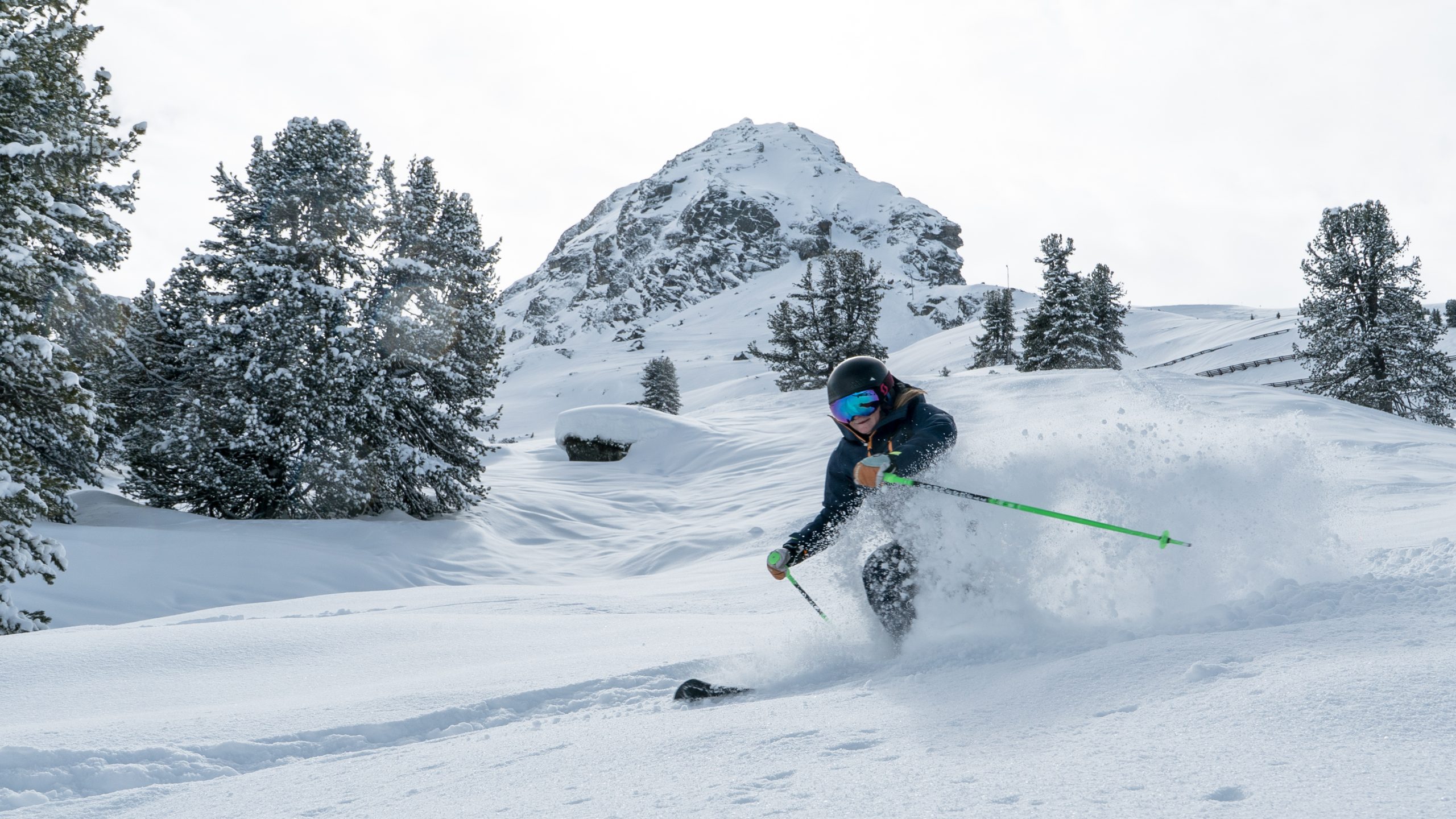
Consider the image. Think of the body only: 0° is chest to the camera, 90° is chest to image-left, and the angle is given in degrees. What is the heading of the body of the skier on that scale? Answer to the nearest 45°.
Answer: approximately 45°

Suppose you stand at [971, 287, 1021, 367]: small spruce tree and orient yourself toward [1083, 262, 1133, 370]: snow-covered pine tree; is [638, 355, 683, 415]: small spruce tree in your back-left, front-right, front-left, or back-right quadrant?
back-right

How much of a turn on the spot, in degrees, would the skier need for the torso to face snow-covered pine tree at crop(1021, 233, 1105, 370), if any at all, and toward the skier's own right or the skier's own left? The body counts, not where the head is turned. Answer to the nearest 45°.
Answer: approximately 135° to the skier's own right

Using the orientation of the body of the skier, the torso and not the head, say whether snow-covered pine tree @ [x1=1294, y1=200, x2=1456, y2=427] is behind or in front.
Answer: behind

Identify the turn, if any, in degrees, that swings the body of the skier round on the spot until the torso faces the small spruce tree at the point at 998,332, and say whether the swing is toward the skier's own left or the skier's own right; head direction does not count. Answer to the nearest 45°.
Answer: approximately 135° to the skier's own right

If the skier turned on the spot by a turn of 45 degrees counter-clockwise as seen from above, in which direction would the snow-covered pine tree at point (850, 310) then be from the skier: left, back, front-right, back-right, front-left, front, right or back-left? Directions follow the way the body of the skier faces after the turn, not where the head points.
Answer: back

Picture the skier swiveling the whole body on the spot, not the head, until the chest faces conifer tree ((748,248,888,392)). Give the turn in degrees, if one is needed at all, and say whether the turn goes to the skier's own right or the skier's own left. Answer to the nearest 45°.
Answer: approximately 135° to the skier's own right
